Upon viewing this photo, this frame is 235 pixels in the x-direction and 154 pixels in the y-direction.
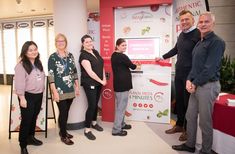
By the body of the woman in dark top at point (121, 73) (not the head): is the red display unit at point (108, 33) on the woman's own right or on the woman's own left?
on the woman's own left

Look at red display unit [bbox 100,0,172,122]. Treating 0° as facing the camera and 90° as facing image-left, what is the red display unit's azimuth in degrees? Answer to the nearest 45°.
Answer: approximately 0°

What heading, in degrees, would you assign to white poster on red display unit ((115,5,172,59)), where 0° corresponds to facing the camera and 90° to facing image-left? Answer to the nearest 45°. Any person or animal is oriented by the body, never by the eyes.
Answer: approximately 0°
